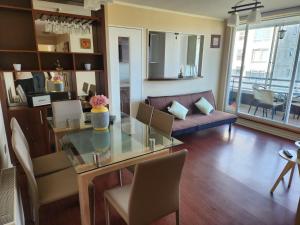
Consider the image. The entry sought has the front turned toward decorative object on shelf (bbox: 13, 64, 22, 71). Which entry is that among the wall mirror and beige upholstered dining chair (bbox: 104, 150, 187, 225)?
the beige upholstered dining chair

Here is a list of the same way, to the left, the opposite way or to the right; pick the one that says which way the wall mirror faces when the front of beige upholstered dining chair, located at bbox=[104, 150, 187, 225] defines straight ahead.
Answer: the opposite way

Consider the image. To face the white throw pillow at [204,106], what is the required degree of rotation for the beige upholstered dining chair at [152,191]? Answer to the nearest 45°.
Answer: approximately 45° to its right

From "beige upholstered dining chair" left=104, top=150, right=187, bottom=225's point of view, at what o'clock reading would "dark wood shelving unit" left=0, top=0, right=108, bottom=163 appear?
The dark wood shelving unit is roughly at 12 o'clock from the beige upholstered dining chair.

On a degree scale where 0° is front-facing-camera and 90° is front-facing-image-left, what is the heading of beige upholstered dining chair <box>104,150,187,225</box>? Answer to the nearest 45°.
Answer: approximately 135°

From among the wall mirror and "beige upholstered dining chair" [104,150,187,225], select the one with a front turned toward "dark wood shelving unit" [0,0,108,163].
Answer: the beige upholstered dining chair

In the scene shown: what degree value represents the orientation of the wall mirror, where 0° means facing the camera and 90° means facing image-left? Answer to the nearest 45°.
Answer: approximately 315°

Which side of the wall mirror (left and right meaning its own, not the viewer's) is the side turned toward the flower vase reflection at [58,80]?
right

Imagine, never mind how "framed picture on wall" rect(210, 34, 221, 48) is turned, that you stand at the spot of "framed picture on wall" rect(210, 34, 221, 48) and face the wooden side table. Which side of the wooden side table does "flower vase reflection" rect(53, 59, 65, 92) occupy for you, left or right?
right
